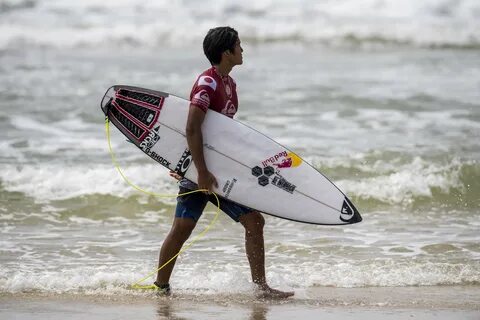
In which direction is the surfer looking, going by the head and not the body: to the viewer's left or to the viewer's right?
to the viewer's right

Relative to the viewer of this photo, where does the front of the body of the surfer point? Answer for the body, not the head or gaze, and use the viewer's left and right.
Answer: facing to the right of the viewer
